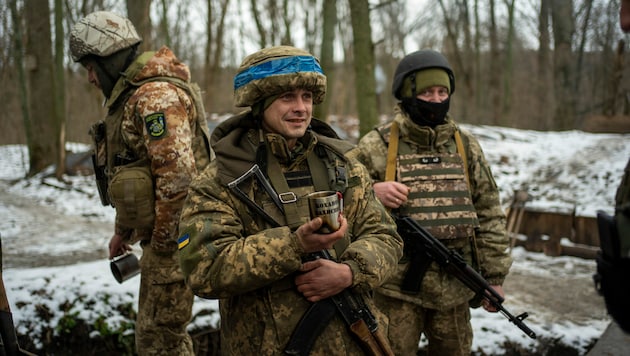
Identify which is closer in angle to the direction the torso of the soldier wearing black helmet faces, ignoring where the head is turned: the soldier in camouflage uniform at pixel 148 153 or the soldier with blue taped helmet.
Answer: the soldier with blue taped helmet

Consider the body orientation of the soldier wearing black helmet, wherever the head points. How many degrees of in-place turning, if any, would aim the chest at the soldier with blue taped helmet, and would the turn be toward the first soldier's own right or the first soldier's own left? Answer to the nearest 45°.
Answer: approximately 45° to the first soldier's own right

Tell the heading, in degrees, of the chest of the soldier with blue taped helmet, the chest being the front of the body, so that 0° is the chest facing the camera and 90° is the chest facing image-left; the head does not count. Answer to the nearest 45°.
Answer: approximately 315°

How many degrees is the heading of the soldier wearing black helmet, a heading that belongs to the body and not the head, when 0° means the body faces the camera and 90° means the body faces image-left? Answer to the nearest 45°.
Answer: approximately 0°

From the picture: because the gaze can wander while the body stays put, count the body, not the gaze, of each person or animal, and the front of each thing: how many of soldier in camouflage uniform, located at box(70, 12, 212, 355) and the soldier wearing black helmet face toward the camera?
1

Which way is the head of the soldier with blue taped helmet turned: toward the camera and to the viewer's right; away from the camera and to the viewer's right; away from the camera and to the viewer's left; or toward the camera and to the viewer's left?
toward the camera and to the viewer's right

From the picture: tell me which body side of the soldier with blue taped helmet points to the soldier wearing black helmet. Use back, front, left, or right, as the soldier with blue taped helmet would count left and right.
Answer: left

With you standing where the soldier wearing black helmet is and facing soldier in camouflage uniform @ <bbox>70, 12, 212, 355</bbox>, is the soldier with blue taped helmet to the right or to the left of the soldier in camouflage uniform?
left
